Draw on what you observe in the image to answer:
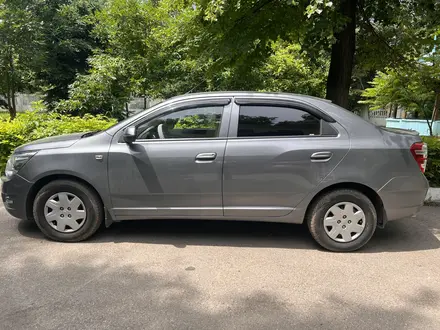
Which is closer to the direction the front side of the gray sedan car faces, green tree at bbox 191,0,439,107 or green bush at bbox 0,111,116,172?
the green bush

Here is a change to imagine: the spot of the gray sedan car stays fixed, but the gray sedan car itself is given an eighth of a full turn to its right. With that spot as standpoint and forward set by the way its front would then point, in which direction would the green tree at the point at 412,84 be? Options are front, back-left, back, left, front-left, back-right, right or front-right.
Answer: right

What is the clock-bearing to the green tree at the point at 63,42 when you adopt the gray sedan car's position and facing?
The green tree is roughly at 2 o'clock from the gray sedan car.

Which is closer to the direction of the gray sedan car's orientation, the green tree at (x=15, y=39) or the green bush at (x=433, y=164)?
the green tree

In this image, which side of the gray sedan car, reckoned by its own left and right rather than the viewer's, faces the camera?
left

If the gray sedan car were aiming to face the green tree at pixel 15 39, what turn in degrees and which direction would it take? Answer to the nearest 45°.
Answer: approximately 45° to its right

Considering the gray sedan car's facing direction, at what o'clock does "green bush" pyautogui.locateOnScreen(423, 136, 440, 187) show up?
The green bush is roughly at 5 o'clock from the gray sedan car.

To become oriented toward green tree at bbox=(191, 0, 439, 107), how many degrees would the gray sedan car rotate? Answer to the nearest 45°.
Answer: approximately 135° to its right

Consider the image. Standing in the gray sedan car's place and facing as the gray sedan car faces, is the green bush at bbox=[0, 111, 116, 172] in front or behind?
in front
